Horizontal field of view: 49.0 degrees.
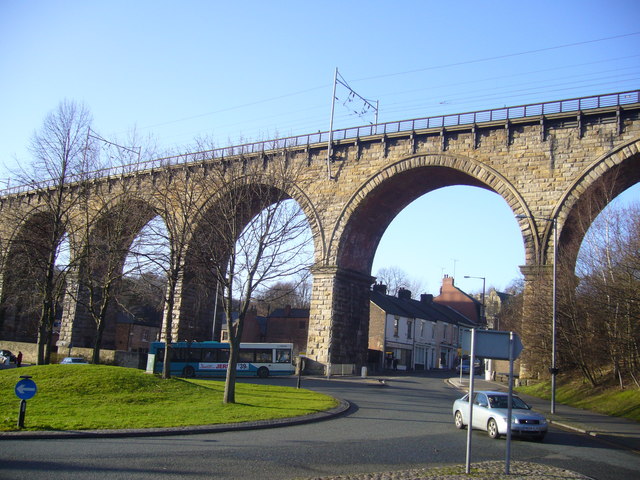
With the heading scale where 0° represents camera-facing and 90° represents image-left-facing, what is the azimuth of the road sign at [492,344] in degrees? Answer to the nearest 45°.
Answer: approximately 180°

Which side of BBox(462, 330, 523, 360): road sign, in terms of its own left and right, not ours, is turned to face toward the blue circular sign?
left

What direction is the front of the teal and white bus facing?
to the viewer's right

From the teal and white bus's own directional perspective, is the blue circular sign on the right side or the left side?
on its right

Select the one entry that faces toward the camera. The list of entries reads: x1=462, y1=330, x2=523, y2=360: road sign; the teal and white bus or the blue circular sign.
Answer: the blue circular sign

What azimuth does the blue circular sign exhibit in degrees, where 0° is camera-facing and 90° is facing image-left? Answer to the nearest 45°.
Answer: approximately 0°

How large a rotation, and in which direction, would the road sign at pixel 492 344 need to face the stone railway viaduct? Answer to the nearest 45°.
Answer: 0° — it already faces it

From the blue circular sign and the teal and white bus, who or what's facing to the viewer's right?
the teal and white bus

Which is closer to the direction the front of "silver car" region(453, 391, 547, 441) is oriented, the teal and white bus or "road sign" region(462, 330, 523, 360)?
the road sign

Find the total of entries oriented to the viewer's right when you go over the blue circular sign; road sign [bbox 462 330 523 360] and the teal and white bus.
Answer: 1

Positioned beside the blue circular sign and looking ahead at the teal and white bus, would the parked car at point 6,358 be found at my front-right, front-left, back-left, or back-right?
front-left

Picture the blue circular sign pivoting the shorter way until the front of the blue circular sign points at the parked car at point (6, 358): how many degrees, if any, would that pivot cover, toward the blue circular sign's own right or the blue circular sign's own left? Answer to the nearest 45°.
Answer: approximately 180°
